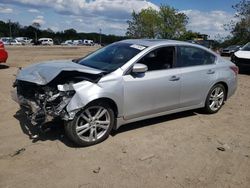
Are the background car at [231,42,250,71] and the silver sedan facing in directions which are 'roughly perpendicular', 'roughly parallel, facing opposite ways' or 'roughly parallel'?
roughly parallel

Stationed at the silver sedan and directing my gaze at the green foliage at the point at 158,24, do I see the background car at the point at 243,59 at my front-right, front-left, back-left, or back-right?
front-right

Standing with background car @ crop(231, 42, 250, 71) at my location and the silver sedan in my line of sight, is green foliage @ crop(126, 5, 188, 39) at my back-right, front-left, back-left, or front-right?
back-right

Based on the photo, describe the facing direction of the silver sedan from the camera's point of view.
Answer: facing the viewer and to the left of the viewer

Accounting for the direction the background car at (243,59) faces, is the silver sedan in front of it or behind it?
in front

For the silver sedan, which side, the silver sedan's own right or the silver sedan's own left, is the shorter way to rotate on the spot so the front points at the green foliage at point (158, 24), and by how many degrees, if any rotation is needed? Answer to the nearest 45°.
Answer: approximately 135° to the silver sedan's own right

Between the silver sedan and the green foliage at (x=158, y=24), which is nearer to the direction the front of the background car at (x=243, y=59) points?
the silver sedan

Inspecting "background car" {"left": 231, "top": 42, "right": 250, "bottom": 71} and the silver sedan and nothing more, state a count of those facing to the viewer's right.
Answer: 0

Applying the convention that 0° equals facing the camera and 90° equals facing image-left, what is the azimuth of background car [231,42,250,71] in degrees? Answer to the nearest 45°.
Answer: approximately 45°

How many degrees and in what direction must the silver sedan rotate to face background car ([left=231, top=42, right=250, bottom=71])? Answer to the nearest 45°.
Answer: approximately 180°
